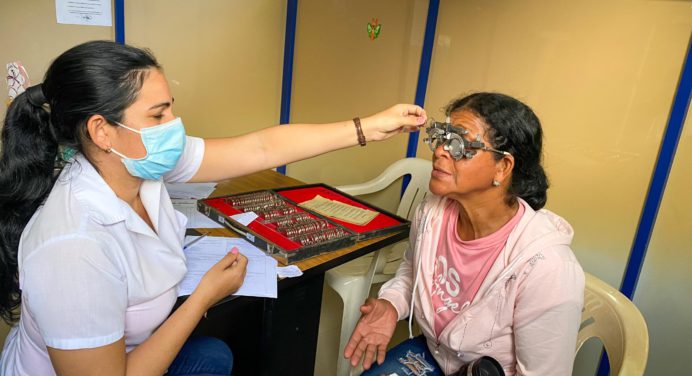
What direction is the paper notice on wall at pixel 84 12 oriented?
toward the camera

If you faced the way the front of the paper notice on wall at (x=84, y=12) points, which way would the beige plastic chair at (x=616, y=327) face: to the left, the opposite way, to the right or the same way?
to the right

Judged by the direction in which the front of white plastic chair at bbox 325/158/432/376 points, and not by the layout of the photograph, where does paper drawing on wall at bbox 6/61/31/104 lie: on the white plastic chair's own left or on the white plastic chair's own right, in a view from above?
on the white plastic chair's own right

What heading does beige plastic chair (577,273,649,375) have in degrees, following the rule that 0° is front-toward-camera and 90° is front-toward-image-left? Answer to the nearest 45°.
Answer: approximately 45°

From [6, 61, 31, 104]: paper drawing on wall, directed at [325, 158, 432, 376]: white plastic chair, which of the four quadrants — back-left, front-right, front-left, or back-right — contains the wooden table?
front-right

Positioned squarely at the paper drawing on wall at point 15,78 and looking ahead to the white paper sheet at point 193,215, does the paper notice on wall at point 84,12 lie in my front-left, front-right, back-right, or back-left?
front-left

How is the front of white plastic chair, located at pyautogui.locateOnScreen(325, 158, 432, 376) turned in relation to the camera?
facing the viewer and to the left of the viewer

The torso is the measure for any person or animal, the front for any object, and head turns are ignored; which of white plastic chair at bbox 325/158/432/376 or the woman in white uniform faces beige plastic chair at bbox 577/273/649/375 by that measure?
the woman in white uniform

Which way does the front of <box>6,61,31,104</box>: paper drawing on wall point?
toward the camera

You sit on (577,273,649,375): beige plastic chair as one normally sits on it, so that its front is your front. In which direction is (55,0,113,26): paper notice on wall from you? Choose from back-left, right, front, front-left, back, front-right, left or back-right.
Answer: front-right

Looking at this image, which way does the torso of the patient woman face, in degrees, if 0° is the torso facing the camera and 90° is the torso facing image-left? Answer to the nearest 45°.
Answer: approximately 45°

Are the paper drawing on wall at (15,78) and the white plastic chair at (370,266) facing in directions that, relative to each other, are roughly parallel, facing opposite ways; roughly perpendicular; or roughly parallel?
roughly perpendicular

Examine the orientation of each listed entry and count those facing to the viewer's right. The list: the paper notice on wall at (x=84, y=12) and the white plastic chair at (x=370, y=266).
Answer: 0

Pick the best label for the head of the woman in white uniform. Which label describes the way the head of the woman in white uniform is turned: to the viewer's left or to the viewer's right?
to the viewer's right

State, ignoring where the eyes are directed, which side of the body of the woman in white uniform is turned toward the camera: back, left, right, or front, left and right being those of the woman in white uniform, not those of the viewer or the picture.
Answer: right

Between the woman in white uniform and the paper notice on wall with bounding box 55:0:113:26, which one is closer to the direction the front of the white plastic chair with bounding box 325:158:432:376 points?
the woman in white uniform
